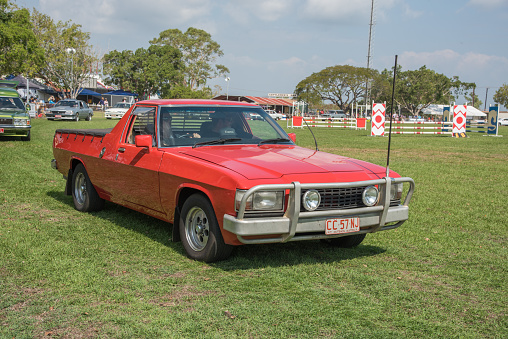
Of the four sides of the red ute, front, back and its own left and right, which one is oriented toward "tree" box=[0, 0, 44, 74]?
back

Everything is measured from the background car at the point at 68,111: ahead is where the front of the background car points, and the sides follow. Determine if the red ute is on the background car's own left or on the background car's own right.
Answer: on the background car's own left

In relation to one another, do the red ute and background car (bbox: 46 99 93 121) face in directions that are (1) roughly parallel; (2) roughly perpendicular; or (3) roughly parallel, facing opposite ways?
roughly perpendicular

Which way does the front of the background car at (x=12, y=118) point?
toward the camera

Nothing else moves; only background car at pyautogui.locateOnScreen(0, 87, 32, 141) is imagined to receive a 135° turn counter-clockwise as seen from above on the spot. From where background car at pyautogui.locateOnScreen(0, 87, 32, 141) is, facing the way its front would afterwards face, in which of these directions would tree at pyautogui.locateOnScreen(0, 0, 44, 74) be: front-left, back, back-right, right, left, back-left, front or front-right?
front-left

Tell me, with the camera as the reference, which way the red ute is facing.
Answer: facing the viewer and to the right of the viewer
